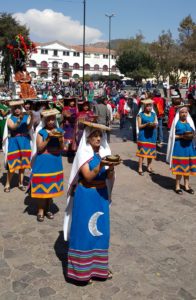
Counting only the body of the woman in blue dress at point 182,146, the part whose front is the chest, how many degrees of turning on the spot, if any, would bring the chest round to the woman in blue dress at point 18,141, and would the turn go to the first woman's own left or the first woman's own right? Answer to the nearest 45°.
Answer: approximately 135° to the first woman's own right

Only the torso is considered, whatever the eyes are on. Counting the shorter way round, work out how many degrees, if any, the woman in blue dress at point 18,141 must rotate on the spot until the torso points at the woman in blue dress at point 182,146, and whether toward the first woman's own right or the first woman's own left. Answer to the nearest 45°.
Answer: approximately 45° to the first woman's own left

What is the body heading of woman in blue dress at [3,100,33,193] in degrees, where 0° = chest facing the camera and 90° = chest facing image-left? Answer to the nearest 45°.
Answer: approximately 315°

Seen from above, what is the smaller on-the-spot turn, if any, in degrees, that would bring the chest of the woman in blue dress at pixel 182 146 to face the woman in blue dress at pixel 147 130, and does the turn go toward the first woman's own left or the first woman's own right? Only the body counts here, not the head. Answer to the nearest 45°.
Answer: approximately 180°

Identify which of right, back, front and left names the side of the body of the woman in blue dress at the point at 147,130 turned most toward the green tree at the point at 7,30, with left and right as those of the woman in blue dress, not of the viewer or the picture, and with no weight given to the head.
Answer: back

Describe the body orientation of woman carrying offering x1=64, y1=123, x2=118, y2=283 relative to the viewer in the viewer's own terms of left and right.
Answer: facing the viewer and to the right of the viewer

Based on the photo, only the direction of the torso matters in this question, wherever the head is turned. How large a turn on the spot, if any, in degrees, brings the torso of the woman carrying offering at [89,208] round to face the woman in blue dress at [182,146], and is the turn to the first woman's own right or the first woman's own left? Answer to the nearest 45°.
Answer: approximately 90° to the first woman's own left
